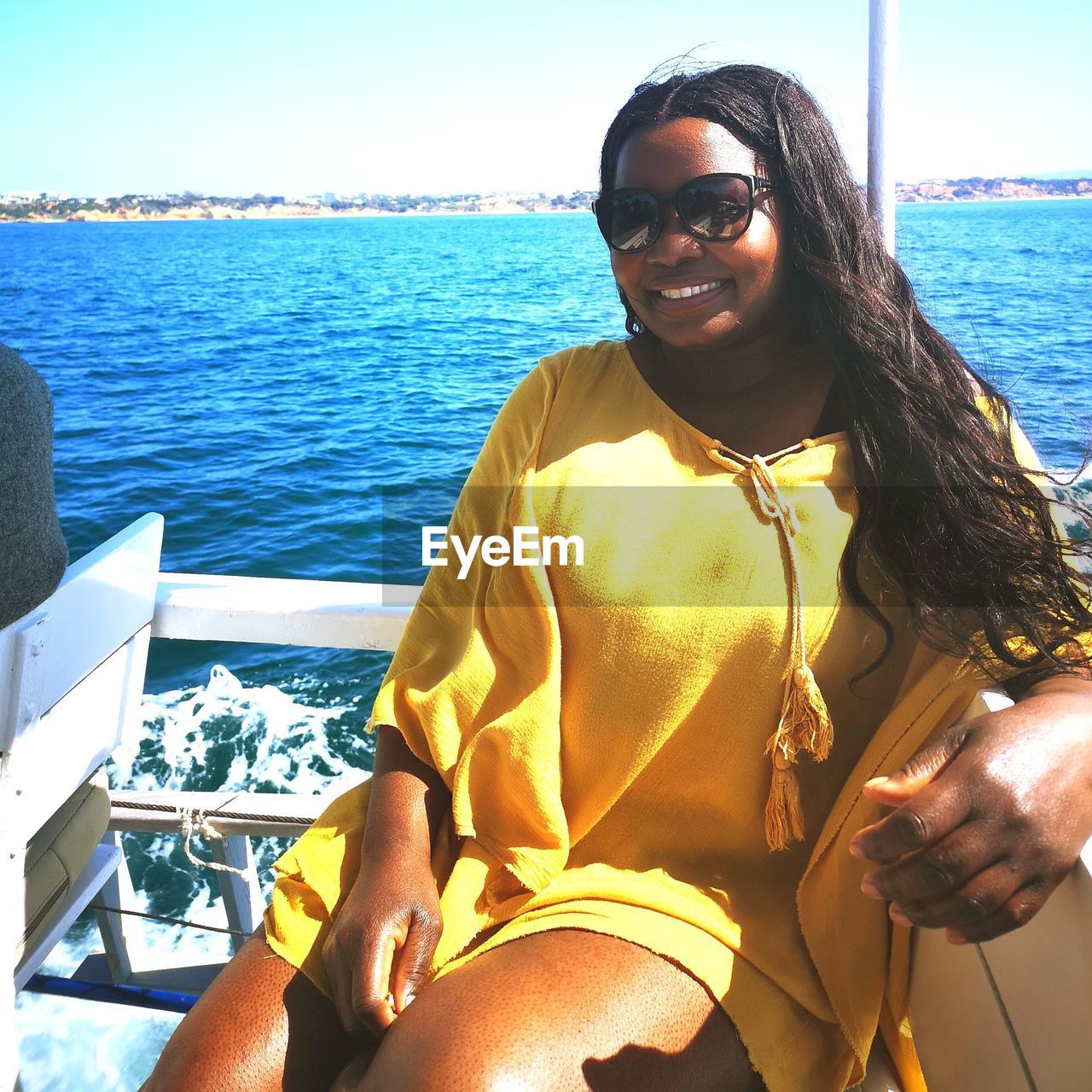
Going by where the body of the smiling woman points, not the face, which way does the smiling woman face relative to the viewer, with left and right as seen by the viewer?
facing the viewer and to the left of the viewer
